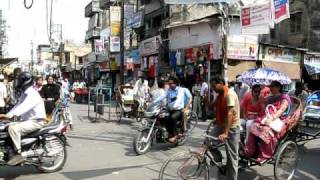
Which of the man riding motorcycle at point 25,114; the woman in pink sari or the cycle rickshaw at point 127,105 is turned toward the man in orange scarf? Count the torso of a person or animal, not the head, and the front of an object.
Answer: the woman in pink sari

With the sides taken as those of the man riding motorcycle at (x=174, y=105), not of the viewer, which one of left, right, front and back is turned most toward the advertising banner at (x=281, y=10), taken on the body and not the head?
back

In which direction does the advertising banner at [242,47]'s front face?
toward the camera

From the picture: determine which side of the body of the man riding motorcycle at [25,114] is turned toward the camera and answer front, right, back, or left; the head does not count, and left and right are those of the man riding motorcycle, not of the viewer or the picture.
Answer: left

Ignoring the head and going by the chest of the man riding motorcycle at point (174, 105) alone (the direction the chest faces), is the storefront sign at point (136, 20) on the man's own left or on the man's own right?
on the man's own right

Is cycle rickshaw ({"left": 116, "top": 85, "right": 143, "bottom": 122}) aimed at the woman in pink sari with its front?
no

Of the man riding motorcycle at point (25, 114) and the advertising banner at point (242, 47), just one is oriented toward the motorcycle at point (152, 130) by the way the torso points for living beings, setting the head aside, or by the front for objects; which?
the advertising banner

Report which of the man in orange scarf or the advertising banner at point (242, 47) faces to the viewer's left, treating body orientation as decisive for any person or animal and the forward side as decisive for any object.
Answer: the man in orange scarf

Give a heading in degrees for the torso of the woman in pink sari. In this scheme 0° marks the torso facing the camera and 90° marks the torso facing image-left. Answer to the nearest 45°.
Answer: approximately 45°

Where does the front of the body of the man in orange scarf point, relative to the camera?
to the viewer's left

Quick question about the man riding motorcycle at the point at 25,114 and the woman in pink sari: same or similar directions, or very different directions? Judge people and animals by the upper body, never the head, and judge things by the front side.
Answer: same or similar directions

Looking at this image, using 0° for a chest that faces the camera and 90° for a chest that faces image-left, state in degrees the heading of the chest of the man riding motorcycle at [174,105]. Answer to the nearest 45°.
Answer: approximately 45°

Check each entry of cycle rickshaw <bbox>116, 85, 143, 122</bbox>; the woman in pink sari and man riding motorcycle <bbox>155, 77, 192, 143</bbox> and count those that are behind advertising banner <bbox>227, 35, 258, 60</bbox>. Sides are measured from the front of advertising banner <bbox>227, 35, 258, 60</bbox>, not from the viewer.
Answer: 0

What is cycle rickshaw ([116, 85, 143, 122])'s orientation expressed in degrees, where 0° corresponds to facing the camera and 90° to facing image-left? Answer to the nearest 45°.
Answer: approximately 225°

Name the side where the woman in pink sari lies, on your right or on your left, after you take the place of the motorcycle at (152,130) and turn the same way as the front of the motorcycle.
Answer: on your left
